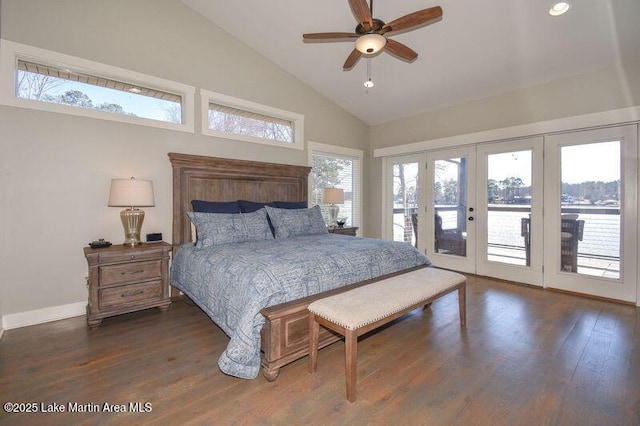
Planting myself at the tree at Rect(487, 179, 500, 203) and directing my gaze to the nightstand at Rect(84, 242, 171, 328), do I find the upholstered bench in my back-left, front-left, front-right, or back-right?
front-left

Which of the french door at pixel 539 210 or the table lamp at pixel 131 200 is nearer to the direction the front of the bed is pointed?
the french door

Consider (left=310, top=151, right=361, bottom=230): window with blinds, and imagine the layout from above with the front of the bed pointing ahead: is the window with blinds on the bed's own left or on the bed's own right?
on the bed's own left

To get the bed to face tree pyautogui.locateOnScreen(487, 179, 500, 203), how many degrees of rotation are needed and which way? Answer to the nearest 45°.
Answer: approximately 90° to its left

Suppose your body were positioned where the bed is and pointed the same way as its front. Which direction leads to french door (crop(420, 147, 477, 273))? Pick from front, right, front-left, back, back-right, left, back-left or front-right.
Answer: left

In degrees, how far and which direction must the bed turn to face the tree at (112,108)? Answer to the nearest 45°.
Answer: approximately 180°

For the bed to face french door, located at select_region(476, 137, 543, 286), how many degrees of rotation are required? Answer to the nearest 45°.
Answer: approximately 90° to its left

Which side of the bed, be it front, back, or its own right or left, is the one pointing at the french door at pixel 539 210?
left
